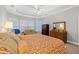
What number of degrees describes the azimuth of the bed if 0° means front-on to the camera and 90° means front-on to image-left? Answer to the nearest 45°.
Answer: approximately 270°
